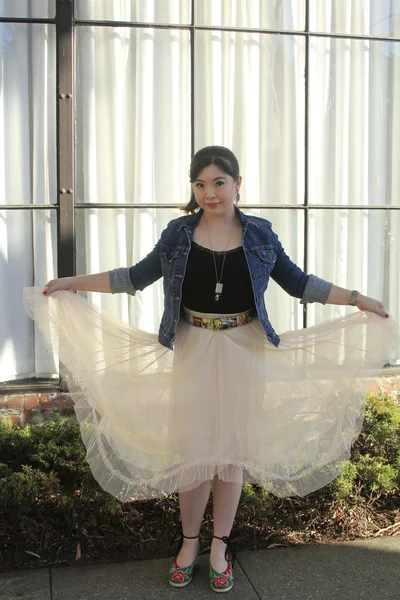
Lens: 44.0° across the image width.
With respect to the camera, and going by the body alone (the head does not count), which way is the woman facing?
toward the camera

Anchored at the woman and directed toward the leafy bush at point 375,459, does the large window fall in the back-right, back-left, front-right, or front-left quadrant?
front-left

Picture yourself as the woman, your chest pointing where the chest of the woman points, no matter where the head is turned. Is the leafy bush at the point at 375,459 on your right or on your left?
on your left

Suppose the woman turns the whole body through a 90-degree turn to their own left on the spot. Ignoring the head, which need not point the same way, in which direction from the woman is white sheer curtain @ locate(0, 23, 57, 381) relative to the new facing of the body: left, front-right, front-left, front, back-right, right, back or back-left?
back-left
